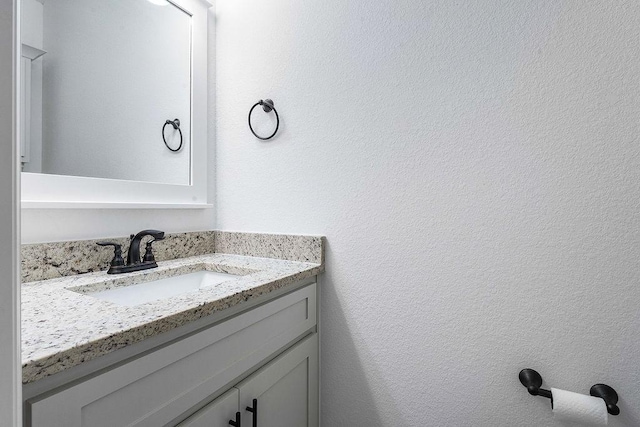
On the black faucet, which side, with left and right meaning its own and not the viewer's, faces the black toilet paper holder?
front

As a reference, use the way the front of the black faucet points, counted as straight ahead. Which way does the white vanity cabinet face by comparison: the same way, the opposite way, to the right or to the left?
the same way

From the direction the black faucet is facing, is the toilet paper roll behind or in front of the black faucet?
in front

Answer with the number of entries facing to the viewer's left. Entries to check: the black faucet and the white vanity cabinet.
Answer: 0

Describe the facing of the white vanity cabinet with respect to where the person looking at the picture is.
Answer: facing the viewer and to the right of the viewer

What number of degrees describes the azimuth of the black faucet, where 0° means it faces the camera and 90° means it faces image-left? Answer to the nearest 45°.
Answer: approximately 315°
